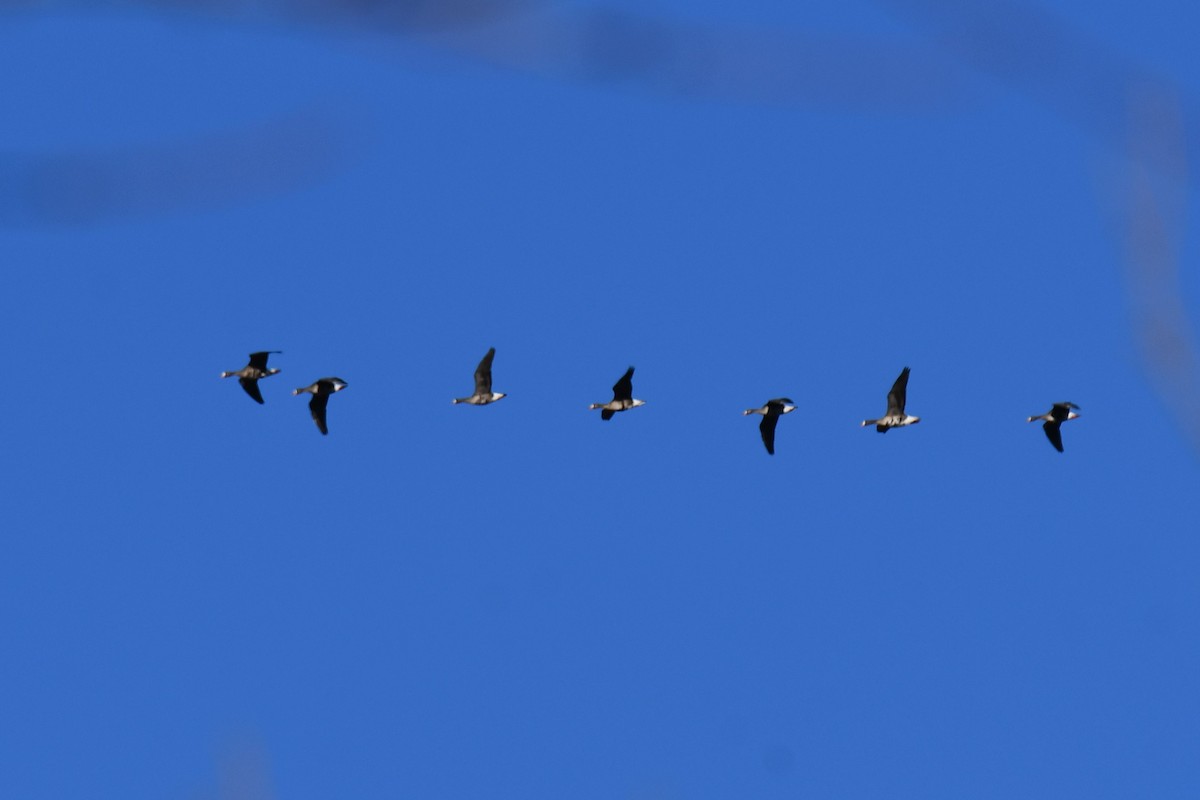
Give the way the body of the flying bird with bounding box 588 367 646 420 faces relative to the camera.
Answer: to the viewer's left

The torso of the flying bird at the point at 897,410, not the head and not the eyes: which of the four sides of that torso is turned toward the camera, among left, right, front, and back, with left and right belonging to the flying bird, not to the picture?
left

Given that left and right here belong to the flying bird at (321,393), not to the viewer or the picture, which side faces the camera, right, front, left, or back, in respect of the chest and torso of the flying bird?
left

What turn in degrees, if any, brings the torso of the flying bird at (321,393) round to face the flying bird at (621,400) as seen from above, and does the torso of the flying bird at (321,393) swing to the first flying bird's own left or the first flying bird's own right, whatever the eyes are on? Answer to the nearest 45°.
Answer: approximately 180°

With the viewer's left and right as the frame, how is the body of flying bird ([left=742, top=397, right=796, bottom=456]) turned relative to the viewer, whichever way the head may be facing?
facing to the left of the viewer

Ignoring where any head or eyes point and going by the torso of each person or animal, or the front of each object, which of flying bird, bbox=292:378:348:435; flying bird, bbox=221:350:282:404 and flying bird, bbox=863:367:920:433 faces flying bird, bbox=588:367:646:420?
flying bird, bbox=863:367:920:433

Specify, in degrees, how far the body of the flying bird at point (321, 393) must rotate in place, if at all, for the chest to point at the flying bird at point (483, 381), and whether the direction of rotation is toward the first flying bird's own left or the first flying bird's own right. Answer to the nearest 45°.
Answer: approximately 180°

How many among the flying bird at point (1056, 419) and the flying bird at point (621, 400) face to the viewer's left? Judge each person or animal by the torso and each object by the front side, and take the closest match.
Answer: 2

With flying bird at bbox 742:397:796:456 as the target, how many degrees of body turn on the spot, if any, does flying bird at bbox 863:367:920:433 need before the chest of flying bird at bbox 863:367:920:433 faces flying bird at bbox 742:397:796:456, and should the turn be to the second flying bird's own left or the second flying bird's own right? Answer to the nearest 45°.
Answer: approximately 45° to the second flying bird's own right

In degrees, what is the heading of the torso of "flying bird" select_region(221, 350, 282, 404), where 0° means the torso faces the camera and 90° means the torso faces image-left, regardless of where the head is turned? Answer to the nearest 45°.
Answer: approximately 90°

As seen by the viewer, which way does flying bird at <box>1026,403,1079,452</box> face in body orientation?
to the viewer's left

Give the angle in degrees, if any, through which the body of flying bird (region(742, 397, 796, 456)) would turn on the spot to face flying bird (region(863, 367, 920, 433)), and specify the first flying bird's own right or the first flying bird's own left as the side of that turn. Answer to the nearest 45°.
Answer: approximately 135° to the first flying bird's own left

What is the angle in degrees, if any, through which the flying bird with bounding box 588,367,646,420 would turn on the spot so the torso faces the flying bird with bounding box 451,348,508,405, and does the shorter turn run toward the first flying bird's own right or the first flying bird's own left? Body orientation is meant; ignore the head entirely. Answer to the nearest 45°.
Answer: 0° — it already faces it

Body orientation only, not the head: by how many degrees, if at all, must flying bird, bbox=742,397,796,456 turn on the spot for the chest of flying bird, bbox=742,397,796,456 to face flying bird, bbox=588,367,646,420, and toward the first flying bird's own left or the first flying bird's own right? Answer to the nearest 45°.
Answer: approximately 45° to the first flying bird's own left
